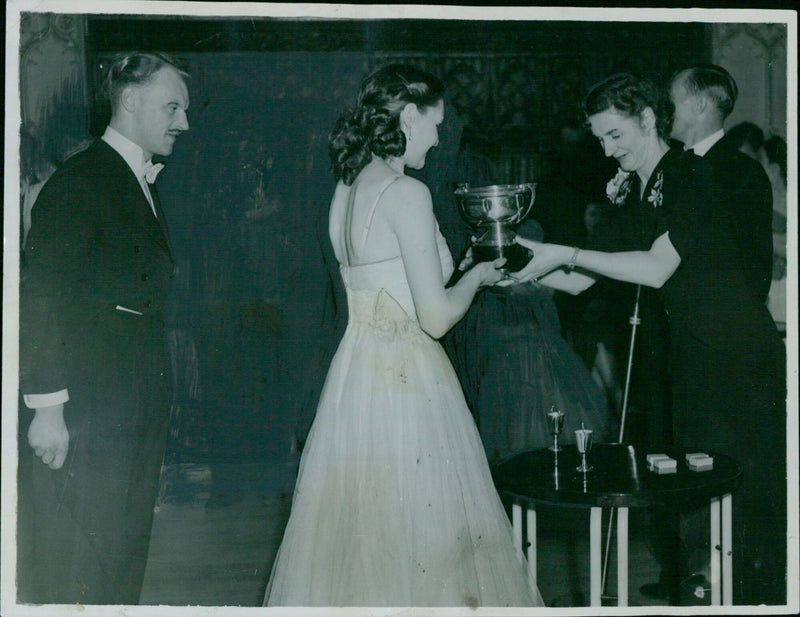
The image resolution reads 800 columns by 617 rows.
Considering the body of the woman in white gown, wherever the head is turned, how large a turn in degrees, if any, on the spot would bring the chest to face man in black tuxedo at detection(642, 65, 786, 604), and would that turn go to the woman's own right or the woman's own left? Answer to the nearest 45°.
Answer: approximately 45° to the woman's own right

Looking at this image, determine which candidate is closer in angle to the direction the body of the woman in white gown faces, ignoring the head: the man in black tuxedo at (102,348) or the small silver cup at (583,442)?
the small silver cup

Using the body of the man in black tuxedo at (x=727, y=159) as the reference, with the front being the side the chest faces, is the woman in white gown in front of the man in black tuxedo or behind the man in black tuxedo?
in front

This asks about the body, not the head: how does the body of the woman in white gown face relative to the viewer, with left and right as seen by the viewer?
facing away from the viewer and to the right of the viewer

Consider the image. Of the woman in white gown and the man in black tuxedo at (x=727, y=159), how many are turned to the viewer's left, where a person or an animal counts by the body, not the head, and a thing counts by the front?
1

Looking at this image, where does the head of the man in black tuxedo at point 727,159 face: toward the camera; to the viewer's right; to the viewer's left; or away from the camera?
to the viewer's left

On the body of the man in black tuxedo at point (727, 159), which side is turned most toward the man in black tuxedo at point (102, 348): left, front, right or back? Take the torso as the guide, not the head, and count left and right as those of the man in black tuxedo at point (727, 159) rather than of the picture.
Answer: front

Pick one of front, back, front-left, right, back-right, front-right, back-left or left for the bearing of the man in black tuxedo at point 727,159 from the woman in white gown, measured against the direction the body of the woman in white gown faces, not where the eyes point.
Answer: front-right

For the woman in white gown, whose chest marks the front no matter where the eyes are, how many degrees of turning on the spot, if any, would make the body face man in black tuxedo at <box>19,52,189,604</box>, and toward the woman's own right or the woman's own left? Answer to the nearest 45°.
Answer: approximately 135° to the woman's own left
